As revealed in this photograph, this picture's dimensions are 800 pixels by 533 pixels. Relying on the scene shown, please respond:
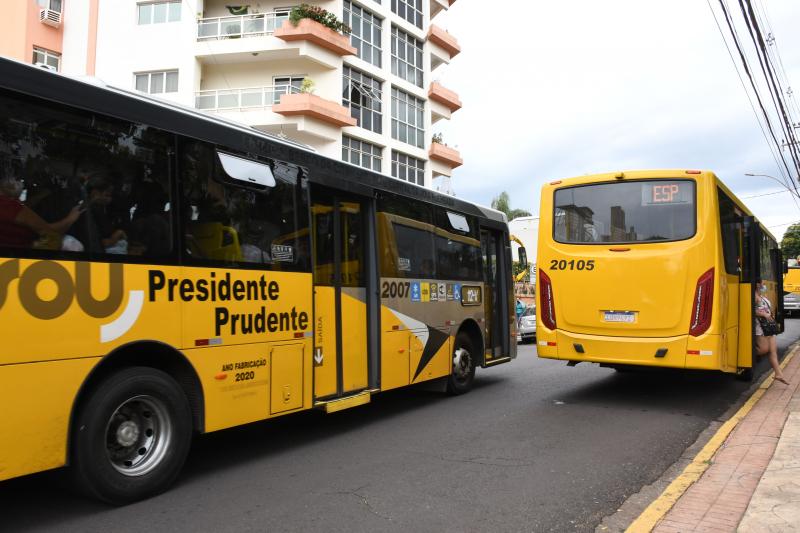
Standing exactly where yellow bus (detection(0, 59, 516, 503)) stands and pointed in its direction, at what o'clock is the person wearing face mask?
The person wearing face mask is roughly at 1 o'clock from the yellow bus.

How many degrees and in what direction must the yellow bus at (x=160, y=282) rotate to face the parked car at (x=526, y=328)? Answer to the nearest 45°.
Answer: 0° — it already faces it

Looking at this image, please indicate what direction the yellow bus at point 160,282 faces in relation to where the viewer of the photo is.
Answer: facing away from the viewer and to the right of the viewer

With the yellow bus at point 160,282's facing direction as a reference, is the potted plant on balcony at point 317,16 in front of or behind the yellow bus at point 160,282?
in front

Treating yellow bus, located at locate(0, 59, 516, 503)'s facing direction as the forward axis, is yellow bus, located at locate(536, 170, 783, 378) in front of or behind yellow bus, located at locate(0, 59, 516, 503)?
in front

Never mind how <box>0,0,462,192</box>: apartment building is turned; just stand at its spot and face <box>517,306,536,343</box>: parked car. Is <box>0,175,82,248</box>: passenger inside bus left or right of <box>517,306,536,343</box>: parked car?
right
